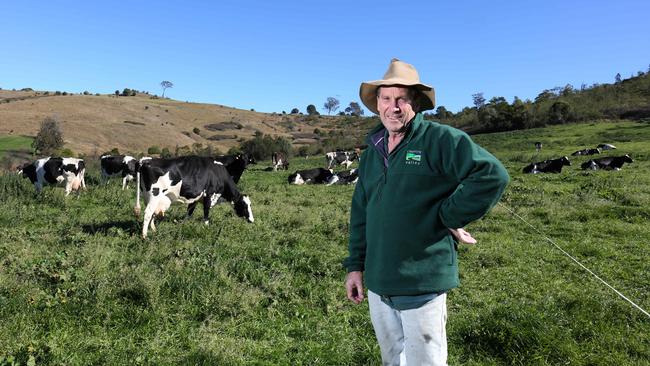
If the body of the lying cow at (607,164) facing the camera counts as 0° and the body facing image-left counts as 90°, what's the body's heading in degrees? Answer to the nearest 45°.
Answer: approximately 270°

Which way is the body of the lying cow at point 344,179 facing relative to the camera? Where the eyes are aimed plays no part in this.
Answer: to the viewer's right

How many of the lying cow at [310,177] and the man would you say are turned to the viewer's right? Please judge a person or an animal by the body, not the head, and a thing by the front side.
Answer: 1

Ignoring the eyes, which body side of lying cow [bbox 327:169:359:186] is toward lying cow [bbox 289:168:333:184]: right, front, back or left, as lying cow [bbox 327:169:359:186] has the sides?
back

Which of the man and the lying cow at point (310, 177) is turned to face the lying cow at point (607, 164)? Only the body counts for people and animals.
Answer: the lying cow at point (310, 177)
